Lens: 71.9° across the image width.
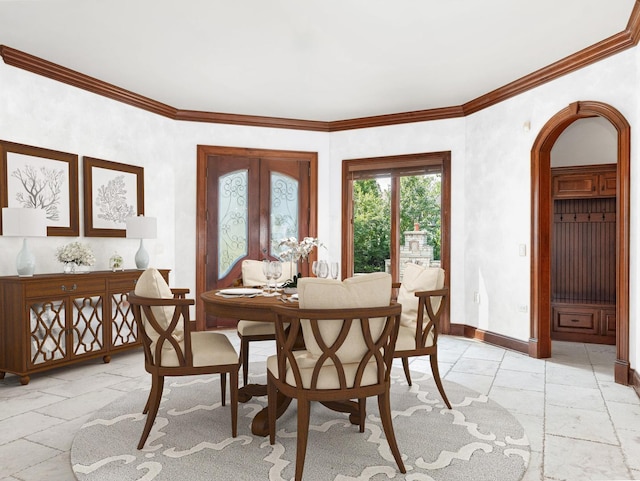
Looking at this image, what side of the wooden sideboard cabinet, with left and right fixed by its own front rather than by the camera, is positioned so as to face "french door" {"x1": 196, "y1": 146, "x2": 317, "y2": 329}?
left

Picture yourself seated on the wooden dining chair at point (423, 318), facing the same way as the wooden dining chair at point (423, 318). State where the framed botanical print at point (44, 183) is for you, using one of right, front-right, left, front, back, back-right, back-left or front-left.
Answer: front-right

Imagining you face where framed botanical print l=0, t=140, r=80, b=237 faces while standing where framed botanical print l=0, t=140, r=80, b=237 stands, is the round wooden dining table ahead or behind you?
ahead

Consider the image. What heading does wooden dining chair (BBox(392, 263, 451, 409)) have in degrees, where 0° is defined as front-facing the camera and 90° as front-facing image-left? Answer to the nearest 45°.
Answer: approximately 45°

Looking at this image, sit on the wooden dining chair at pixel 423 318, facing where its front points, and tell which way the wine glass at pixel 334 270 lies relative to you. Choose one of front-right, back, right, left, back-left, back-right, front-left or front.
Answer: front-right

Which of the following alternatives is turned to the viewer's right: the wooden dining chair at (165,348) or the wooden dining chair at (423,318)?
the wooden dining chair at (165,348)

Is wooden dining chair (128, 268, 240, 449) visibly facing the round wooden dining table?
yes

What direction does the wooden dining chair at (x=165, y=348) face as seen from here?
to the viewer's right

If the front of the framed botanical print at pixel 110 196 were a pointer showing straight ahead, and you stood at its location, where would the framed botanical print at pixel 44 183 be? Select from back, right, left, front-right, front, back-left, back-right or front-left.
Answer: right

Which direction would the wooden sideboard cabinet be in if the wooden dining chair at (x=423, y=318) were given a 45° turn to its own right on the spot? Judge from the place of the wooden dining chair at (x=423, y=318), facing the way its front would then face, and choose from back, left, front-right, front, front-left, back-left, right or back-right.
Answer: front

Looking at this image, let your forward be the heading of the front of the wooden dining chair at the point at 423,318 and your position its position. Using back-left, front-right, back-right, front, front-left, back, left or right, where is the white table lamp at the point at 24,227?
front-right

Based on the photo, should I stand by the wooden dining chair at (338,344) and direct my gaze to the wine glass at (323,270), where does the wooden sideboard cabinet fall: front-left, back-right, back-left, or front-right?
front-left

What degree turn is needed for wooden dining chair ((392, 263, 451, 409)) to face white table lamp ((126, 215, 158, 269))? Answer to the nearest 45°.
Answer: approximately 45° to its right

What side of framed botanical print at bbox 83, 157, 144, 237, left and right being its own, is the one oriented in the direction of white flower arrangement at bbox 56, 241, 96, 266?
right

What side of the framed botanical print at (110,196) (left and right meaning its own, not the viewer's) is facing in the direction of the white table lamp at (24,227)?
right

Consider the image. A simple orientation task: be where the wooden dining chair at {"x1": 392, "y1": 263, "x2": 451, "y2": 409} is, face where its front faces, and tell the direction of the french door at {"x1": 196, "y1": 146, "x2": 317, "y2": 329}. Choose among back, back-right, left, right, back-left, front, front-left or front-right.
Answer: right

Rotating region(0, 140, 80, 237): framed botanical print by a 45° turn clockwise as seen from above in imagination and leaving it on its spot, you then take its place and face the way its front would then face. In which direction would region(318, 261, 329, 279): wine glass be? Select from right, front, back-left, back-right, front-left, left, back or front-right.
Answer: front-left

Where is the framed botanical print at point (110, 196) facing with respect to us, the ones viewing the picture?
facing the viewer and to the right of the viewer
